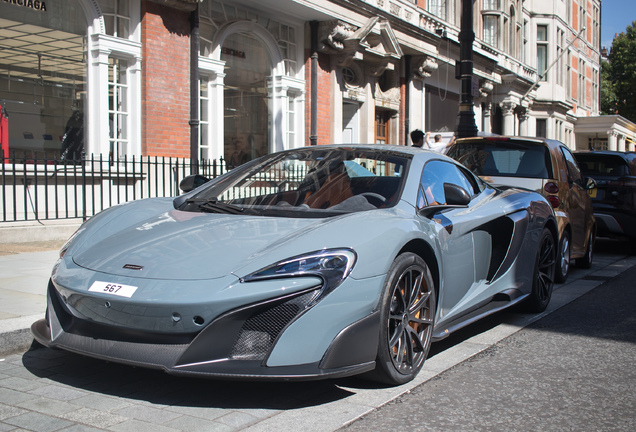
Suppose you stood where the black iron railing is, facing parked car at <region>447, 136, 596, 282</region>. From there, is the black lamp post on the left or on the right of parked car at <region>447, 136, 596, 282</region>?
left

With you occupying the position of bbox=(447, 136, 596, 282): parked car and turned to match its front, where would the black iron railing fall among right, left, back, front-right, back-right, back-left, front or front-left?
back-left

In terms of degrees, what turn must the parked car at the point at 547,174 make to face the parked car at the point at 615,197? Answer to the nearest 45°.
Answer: approximately 45° to its left

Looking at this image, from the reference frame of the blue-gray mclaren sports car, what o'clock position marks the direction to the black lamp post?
The black lamp post is roughly at 5 o'clock from the blue-gray mclaren sports car.

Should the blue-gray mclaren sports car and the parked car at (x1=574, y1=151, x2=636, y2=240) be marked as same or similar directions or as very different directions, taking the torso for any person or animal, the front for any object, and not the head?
very different directions

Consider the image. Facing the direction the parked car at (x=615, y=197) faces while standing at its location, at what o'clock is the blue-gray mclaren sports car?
The blue-gray mclaren sports car is roughly at 5 o'clock from the parked car.

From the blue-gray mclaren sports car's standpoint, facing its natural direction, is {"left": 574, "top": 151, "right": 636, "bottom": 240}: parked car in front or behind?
behind

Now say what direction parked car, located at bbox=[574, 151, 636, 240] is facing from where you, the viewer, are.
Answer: facing away from the viewer and to the right of the viewer

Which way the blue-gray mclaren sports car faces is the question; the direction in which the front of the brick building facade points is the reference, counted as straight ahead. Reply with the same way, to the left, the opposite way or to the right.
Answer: to the right

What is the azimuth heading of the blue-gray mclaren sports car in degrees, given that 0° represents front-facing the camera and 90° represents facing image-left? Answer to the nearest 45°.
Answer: approximately 45°

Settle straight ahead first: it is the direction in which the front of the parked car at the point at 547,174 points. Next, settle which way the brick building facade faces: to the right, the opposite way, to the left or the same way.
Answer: to the right

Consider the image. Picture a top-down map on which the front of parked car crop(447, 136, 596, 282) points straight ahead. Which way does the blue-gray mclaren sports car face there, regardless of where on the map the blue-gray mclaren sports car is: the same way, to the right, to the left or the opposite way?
the opposite way
